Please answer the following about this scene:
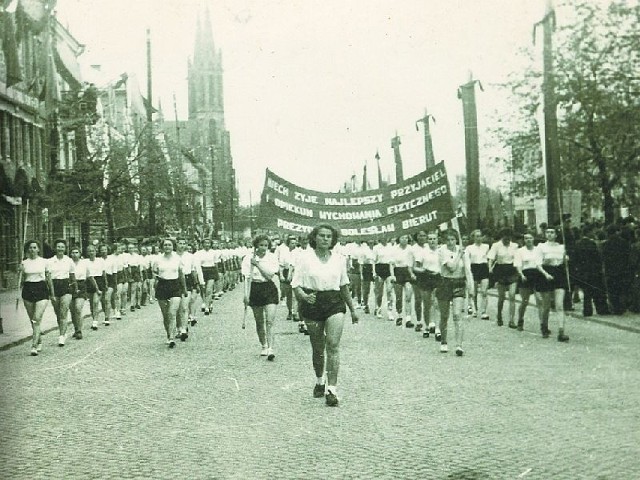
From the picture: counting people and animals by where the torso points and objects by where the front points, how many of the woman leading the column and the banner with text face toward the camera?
2

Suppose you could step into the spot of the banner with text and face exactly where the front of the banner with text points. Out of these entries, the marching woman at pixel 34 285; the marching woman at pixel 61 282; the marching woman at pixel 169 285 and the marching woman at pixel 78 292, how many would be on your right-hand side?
4

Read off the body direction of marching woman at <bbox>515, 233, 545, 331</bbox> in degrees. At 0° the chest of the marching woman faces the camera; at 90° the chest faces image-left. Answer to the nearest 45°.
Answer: approximately 0°

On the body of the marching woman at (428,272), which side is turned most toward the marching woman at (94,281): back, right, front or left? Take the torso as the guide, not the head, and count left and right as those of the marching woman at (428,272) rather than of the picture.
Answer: right

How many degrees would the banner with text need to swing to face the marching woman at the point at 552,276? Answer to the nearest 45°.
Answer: approximately 90° to its left
